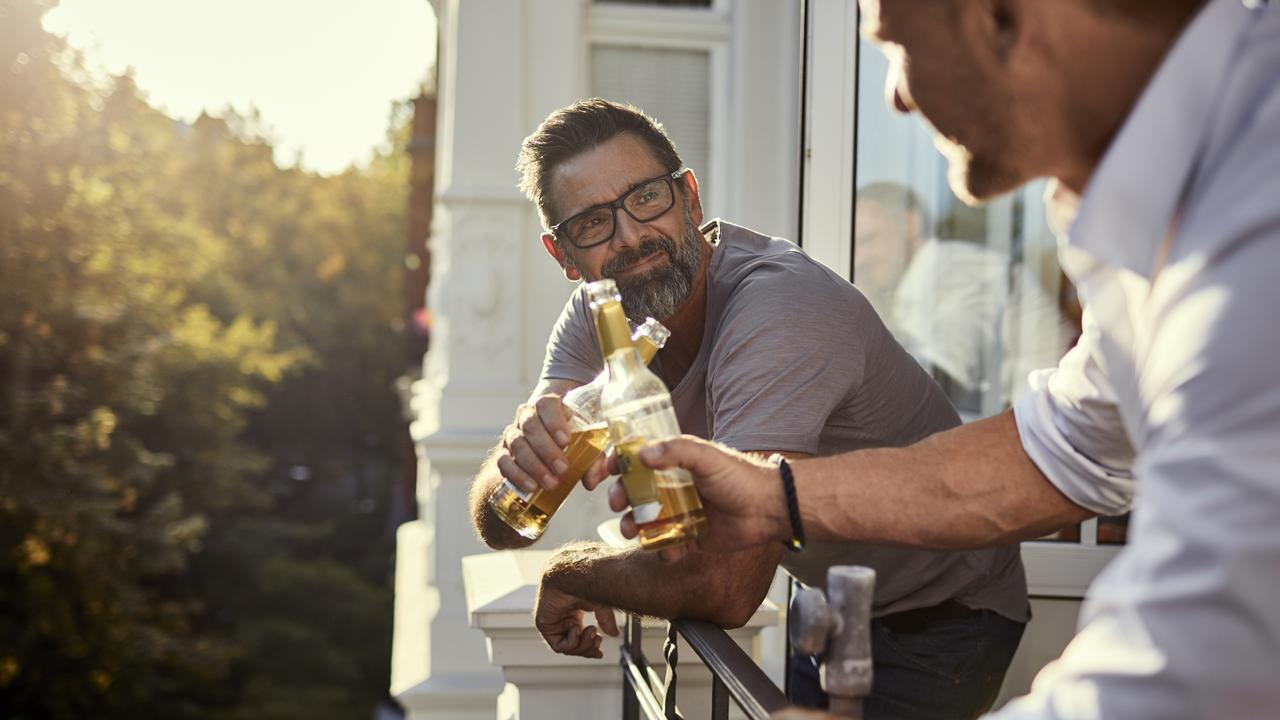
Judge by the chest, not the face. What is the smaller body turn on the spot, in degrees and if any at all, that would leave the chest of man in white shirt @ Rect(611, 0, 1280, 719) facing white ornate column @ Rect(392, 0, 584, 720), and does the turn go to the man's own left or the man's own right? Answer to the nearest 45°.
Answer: approximately 45° to the man's own right

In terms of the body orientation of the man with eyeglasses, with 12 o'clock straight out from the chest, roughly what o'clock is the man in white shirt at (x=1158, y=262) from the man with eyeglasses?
The man in white shirt is roughly at 10 o'clock from the man with eyeglasses.

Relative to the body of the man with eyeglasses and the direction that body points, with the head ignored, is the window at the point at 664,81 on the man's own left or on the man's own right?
on the man's own right

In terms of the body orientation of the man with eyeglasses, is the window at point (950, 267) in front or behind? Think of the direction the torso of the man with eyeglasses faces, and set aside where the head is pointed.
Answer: behind

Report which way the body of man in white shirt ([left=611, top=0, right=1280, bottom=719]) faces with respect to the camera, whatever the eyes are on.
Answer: to the viewer's left

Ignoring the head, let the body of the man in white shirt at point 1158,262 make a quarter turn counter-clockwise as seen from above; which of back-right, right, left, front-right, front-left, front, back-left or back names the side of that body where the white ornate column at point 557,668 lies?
back-right

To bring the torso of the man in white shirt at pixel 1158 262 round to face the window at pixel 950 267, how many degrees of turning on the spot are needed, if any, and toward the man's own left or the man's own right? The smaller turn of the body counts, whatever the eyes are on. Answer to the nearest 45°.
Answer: approximately 90° to the man's own right

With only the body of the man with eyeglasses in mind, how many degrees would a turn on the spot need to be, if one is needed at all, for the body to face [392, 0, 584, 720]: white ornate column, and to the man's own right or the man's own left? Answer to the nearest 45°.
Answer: approximately 135° to the man's own right

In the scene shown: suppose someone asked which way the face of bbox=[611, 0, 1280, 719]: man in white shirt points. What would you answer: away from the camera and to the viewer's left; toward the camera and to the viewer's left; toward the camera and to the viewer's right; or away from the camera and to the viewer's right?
away from the camera and to the viewer's left
